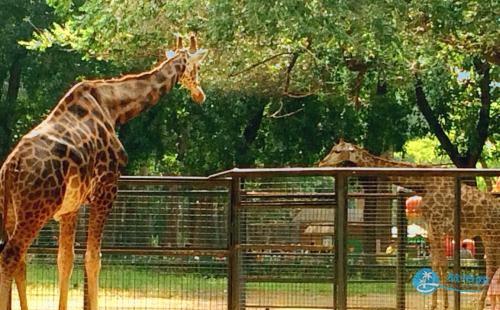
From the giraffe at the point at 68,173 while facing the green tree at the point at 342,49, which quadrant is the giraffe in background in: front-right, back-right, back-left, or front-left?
front-right

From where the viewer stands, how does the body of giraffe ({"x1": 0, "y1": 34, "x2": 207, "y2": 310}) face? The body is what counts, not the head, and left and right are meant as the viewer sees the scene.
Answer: facing away from the viewer and to the right of the viewer

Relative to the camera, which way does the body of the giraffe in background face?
to the viewer's left

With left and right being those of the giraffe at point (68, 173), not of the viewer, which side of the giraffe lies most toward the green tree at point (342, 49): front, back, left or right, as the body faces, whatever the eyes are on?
front

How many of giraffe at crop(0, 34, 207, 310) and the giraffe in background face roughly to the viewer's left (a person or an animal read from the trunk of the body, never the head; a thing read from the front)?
1

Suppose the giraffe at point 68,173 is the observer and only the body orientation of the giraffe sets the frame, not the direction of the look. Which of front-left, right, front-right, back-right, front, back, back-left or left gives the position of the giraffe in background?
front

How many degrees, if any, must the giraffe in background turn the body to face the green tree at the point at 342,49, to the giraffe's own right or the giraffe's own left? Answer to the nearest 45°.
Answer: approximately 45° to the giraffe's own right

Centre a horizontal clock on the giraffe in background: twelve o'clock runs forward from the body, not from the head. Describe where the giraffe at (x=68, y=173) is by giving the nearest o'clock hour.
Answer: The giraffe is roughly at 10 o'clock from the giraffe in background.
